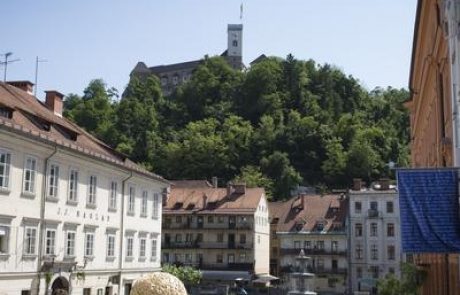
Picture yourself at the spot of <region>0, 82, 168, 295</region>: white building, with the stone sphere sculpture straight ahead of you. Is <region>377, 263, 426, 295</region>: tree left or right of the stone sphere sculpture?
left

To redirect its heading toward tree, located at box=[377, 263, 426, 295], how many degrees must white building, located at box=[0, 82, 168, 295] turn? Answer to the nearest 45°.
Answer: approximately 90° to its left

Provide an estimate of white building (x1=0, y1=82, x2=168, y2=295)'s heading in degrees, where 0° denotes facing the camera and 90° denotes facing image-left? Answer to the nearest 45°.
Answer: approximately 315°

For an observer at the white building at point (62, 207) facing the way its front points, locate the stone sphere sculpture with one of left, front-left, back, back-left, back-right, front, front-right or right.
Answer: front-right

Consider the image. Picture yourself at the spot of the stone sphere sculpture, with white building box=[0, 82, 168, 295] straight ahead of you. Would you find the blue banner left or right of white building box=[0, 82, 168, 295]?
right

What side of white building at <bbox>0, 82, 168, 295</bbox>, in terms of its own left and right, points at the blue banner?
front
